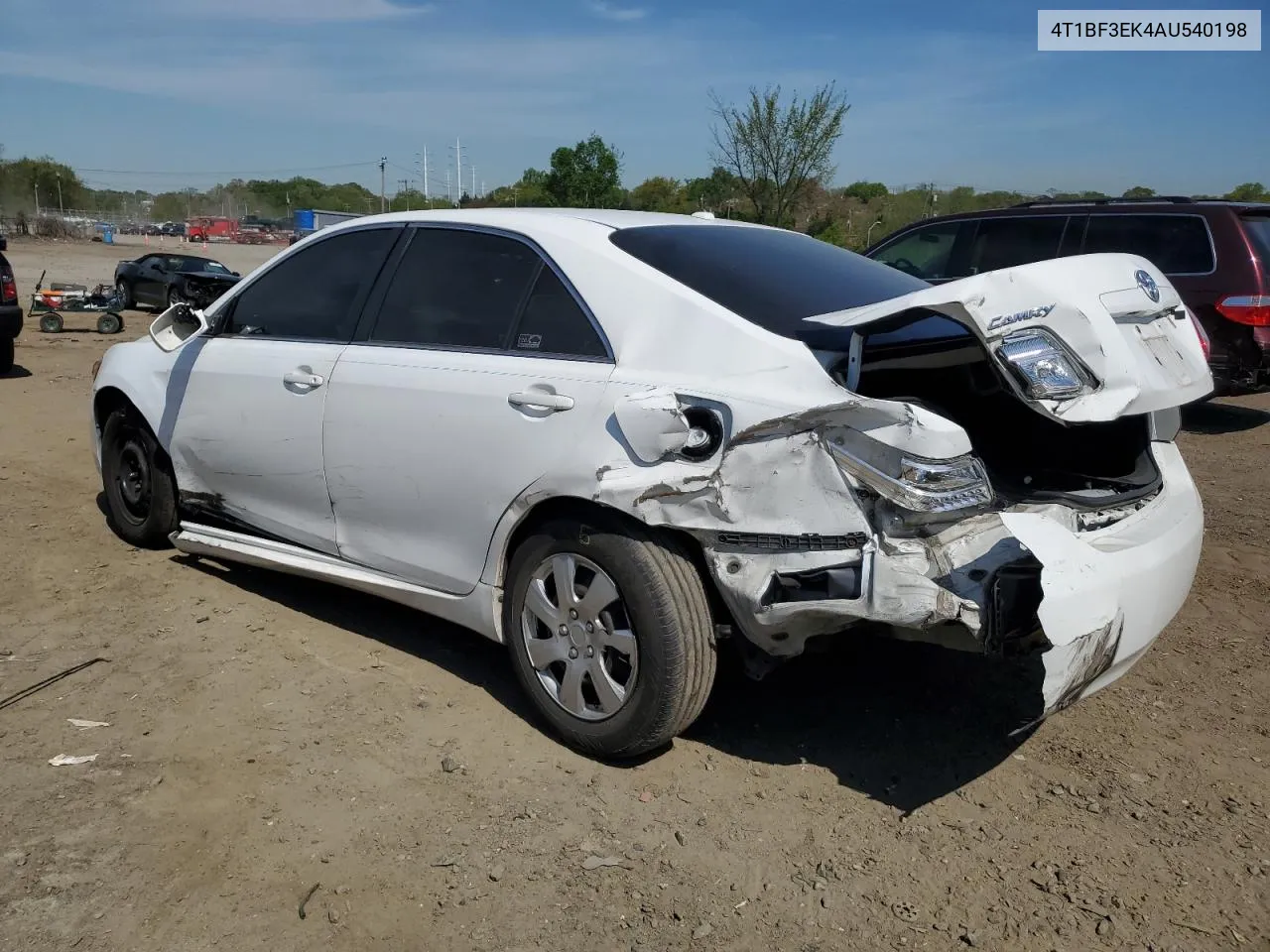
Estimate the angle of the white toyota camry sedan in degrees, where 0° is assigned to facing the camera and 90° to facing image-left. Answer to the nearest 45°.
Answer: approximately 135°

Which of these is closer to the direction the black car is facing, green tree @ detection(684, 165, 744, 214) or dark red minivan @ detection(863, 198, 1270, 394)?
the dark red minivan

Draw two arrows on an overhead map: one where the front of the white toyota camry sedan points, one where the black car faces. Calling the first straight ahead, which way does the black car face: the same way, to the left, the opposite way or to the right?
the opposite way

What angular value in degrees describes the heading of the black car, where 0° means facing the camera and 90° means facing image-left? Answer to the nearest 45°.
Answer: approximately 315°

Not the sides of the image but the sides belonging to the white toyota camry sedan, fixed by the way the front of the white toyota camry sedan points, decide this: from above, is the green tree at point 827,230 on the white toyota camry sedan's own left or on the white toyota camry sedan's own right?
on the white toyota camry sedan's own right

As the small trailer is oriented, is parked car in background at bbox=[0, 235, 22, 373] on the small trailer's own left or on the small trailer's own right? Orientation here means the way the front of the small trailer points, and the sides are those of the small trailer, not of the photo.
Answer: on the small trailer's own left

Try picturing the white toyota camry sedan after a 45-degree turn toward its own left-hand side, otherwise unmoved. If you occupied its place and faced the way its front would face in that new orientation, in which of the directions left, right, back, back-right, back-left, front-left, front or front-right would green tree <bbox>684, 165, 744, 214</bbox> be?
right

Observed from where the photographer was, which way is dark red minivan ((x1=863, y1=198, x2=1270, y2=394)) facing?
facing away from the viewer and to the left of the viewer

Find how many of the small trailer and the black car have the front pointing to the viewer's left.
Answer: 1

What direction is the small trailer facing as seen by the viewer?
to the viewer's left
